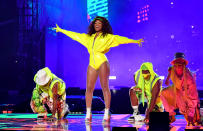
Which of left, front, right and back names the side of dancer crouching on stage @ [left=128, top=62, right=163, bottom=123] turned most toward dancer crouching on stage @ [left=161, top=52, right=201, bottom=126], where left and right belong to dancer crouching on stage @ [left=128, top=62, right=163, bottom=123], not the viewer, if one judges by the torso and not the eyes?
left

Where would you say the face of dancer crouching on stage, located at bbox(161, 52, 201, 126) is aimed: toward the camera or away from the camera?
toward the camera

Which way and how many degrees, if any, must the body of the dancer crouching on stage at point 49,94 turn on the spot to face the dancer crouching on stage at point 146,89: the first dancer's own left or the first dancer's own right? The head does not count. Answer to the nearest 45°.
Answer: approximately 90° to the first dancer's own left

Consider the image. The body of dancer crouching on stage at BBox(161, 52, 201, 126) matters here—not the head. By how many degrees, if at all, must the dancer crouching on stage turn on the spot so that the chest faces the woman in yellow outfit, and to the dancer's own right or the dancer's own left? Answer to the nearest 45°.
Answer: approximately 90° to the dancer's own right

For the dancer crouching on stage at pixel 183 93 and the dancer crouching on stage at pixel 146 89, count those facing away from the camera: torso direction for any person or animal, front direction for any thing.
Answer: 0

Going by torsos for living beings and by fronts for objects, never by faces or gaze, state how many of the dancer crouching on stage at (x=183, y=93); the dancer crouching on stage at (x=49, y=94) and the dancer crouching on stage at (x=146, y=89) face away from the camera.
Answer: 0

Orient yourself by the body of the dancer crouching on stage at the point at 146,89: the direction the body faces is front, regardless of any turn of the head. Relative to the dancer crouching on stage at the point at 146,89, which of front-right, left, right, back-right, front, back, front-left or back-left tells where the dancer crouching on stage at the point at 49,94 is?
front-right

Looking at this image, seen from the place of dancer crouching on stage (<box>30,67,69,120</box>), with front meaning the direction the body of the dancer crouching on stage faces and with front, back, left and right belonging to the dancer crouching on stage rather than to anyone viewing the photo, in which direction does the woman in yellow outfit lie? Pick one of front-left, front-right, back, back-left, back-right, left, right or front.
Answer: left
